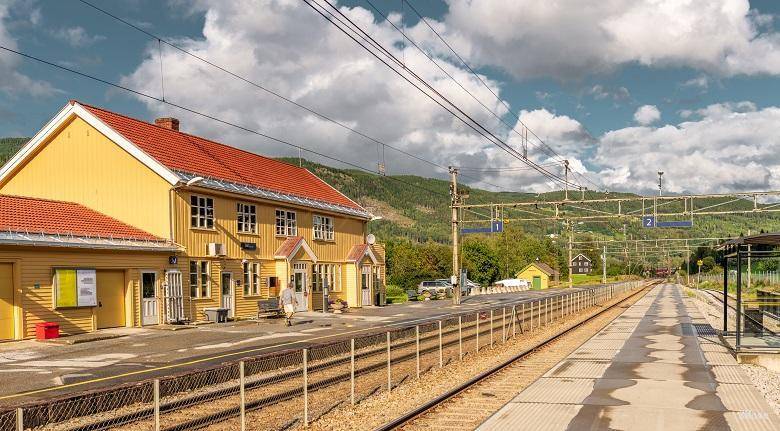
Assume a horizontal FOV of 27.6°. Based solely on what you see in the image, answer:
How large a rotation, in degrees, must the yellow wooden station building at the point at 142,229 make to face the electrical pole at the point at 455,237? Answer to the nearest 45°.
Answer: approximately 90° to its left

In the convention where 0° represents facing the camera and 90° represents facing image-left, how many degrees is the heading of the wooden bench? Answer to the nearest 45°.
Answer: approximately 315°

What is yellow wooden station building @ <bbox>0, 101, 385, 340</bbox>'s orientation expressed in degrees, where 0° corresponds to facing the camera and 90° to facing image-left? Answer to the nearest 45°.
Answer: approximately 315°

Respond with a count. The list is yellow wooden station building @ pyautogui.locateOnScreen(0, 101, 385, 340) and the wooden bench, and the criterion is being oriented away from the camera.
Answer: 0

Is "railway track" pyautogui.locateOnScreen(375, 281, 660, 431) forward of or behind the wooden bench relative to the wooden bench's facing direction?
forward
